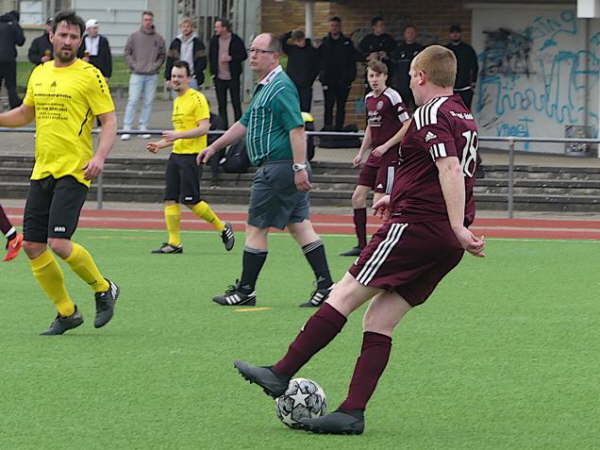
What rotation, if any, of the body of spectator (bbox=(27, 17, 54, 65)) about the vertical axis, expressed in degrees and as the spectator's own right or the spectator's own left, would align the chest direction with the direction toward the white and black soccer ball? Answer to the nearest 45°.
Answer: approximately 45° to the spectator's own right

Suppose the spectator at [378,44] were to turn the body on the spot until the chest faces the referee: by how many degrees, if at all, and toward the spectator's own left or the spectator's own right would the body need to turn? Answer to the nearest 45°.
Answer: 0° — they already face them

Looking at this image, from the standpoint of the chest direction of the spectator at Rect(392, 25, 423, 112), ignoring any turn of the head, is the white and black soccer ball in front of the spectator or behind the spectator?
in front

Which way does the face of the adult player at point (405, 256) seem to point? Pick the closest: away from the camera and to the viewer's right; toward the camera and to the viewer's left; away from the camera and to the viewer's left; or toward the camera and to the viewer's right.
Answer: away from the camera and to the viewer's left

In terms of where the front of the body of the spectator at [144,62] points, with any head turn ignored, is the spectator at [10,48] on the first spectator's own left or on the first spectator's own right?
on the first spectator's own right

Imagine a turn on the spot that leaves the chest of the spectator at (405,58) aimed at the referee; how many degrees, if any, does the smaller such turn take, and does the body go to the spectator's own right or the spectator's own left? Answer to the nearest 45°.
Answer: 0° — they already face them

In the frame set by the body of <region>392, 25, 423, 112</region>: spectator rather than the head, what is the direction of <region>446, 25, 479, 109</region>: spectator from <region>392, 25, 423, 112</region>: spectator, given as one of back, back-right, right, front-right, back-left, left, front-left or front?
left

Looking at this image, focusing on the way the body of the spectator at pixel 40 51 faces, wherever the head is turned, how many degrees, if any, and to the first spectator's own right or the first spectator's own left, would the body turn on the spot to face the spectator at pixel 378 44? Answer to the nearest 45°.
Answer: approximately 45° to the first spectator's own left

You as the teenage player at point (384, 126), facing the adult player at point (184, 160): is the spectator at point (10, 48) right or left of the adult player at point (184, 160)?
right

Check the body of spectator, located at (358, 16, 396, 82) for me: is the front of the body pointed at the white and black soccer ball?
yes

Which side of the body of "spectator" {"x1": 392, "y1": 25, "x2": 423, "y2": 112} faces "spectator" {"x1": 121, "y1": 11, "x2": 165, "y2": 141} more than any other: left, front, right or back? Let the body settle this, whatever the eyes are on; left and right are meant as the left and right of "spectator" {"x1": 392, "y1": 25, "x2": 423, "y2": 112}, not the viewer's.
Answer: right
